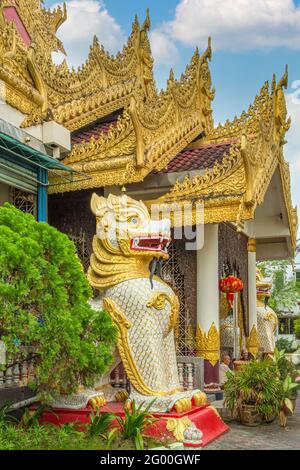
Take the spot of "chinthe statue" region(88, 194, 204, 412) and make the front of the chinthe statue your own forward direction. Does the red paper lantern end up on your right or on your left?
on your left

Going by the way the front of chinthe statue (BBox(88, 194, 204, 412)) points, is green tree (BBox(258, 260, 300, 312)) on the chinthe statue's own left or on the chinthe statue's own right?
on the chinthe statue's own left

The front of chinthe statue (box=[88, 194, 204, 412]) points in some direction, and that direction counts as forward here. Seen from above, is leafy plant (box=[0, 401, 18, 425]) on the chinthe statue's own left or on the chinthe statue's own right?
on the chinthe statue's own right

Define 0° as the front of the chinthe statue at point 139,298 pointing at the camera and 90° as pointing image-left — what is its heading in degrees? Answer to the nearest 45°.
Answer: approximately 315°
